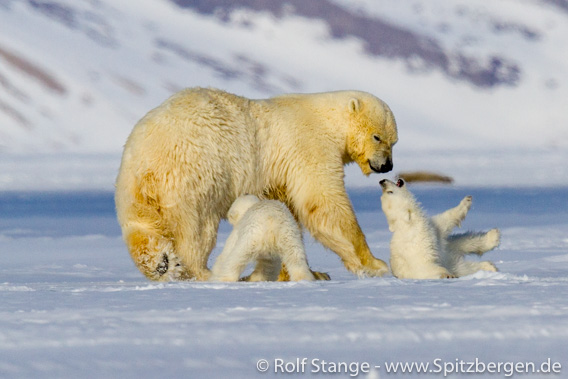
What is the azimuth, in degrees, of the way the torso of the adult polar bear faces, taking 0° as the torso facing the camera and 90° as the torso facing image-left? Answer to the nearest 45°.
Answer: approximately 270°

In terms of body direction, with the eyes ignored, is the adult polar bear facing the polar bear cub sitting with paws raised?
yes
